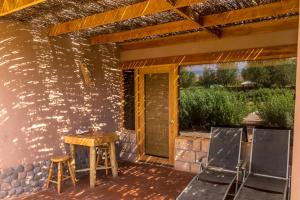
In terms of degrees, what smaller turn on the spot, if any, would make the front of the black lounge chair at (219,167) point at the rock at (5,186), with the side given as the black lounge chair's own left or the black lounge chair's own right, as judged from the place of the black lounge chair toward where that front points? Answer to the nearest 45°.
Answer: approximately 45° to the black lounge chair's own right

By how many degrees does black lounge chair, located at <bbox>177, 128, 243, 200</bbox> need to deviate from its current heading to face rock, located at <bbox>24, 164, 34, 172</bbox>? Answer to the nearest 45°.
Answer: approximately 45° to its right

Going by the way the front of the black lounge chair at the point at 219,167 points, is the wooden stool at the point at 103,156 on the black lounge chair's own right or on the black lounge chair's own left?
on the black lounge chair's own right

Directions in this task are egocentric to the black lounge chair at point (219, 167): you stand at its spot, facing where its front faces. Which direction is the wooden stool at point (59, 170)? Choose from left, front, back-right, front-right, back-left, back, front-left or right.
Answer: front-right

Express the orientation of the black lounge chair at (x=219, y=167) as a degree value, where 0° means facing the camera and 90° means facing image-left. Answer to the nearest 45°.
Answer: approximately 45°

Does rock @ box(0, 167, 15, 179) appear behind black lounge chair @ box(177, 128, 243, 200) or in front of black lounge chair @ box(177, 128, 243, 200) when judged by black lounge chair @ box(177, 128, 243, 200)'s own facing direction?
in front

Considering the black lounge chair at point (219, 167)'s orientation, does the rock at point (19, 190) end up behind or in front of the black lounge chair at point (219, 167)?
in front

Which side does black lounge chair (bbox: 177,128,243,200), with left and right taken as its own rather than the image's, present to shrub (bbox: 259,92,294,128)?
back

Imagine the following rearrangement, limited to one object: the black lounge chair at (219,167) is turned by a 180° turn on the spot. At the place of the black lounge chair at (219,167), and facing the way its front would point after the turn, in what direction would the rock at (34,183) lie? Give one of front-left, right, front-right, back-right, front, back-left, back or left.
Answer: back-left

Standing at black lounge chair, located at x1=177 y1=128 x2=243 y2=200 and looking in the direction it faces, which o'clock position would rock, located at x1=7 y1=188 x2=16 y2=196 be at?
The rock is roughly at 1 o'clock from the black lounge chair.
